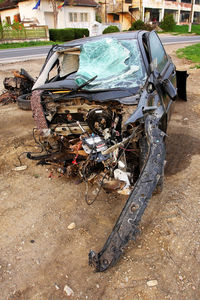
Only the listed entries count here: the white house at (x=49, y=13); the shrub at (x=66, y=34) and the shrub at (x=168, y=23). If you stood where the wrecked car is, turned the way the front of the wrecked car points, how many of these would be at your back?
3

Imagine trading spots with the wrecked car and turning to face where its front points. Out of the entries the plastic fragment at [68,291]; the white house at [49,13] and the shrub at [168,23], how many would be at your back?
2

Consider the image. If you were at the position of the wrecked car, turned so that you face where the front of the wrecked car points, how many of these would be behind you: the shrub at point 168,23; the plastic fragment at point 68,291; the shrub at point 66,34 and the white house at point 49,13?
3

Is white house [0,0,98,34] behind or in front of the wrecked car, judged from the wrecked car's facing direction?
behind

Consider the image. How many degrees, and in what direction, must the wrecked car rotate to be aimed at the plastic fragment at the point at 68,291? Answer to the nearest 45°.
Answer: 0° — it already faces it

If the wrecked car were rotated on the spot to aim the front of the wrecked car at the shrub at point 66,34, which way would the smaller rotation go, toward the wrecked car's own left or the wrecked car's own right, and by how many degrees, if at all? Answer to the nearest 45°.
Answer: approximately 180°

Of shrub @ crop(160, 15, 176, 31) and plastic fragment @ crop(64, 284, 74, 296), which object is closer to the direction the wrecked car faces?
the plastic fragment

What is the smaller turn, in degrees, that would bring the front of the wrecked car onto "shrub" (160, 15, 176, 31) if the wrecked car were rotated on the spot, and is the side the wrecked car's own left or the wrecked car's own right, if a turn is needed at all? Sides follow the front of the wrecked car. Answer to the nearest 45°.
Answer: approximately 180°

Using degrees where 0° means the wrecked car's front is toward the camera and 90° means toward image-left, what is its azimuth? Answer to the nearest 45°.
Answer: approximately 0°
